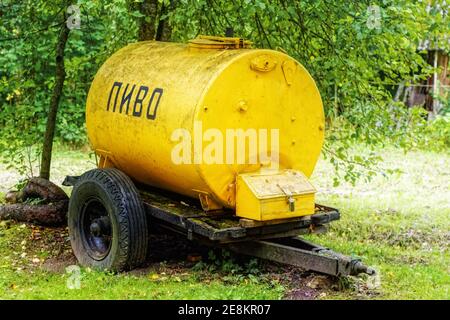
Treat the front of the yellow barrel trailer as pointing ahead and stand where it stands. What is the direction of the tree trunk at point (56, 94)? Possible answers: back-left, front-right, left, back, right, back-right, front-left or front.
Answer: back

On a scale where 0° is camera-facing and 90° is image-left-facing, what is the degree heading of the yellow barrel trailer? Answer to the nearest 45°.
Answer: approximately 315°
